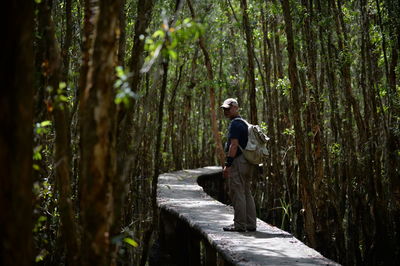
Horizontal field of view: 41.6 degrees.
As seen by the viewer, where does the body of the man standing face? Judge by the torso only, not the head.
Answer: to the viewer's left

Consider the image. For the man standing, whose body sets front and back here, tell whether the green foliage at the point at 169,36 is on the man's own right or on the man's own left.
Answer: on the man's own left

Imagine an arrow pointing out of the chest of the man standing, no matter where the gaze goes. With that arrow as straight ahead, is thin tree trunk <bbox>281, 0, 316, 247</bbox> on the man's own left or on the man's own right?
on the man's own right

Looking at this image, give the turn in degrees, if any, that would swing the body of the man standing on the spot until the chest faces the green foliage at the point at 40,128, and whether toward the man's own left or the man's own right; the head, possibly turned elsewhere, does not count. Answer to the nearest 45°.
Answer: approximately 90° to the man's own left

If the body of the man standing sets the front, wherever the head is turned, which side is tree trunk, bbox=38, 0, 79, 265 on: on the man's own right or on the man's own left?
on the man's own left

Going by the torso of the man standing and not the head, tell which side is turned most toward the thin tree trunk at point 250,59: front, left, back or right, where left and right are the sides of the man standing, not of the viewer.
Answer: right

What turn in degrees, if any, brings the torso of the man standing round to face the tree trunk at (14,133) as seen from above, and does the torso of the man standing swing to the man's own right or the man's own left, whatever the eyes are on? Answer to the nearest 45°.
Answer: approximately 90° to the man's own left

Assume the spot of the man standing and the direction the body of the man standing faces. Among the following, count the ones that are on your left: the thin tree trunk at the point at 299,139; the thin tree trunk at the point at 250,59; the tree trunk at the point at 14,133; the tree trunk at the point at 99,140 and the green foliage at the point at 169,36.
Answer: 3
